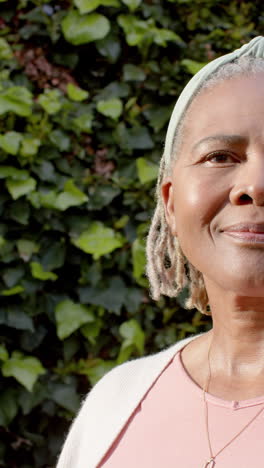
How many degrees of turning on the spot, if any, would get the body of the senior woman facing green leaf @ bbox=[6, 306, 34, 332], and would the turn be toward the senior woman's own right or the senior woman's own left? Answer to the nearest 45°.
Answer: approximately 135° to the senior woman's own right

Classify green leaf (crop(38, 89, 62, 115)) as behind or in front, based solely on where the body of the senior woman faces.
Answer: behind

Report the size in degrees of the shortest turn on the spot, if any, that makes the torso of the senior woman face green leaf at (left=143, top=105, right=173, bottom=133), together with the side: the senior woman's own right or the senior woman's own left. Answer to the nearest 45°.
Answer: approximately 180°

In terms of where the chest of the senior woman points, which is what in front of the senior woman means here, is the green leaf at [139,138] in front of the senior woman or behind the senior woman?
behind

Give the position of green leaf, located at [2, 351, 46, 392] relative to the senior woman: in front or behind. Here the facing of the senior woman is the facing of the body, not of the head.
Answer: behind

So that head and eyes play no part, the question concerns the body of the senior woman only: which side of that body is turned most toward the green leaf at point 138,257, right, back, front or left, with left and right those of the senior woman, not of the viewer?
back

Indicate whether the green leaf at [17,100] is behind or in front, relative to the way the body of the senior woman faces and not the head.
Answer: behind

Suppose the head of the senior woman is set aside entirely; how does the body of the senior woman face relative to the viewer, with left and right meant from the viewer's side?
facing the viewer
